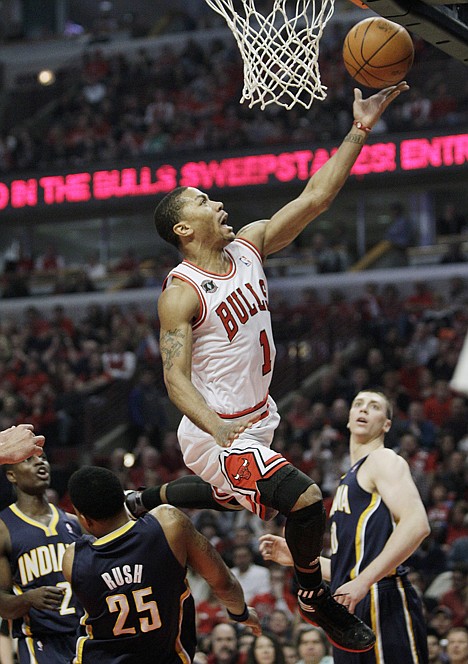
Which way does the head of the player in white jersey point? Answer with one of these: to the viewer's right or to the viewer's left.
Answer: to the viewer's right

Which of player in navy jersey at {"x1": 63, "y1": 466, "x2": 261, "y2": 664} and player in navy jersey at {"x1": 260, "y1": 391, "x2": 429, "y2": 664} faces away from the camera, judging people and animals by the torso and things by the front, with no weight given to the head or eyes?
player in navy jersey at {"x1": 63, "y1": 466, "x2": 261, "y2": 664}

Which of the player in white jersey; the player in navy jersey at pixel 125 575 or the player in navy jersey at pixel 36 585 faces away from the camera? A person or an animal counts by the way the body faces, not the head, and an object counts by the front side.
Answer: the player in navy jersey at pixel 125 575

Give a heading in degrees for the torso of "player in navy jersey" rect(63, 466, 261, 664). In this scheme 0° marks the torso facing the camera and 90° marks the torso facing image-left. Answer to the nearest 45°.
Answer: approximately 180°

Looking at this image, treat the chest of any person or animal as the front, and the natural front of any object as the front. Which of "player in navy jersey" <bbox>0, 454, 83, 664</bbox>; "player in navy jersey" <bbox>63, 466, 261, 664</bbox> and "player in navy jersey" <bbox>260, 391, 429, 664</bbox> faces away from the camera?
"player in navy jersey" <bbox>63, 466, 261, 664</bbox>

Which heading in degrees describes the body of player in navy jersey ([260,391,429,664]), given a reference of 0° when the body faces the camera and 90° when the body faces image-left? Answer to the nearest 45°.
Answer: approximately 45°
